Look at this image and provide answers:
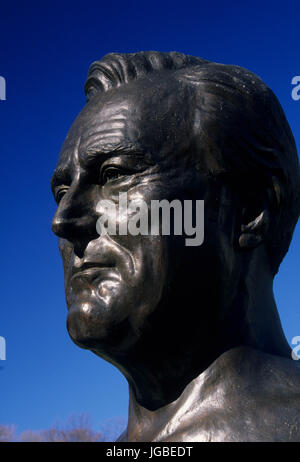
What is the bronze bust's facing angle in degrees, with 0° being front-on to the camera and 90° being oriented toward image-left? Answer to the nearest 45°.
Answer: approximately 45°

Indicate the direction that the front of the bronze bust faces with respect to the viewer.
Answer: facing the viewer and to the left of the viewer
